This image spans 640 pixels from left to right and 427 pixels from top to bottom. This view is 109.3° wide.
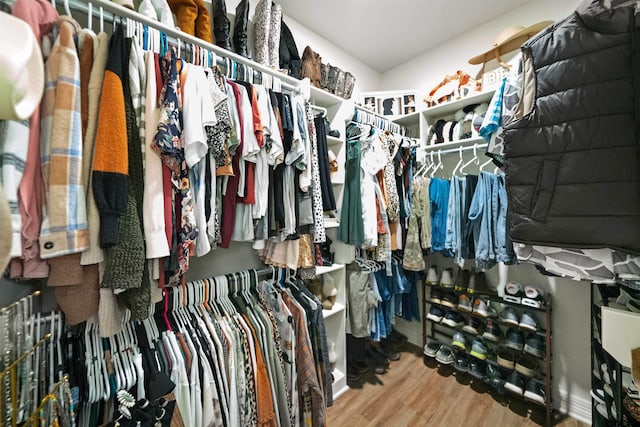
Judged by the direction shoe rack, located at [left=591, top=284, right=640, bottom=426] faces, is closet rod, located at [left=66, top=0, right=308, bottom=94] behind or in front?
in front

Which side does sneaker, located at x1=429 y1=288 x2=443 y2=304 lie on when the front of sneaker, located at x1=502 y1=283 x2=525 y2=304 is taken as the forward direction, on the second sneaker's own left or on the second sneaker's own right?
on the second sneaker's own right

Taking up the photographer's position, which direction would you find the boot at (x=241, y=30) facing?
facing the viewer and to the right of the viewer

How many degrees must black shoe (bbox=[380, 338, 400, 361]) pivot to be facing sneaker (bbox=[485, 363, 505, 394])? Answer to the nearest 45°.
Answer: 0° — it already faces it

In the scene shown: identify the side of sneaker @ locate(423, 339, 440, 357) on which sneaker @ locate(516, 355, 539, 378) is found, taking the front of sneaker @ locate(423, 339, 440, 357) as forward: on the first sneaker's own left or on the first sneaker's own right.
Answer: on the first sneaker's own left

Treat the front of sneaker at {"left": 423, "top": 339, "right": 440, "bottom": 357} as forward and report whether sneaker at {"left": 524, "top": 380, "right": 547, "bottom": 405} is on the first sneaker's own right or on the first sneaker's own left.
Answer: on the first sneaker's own left

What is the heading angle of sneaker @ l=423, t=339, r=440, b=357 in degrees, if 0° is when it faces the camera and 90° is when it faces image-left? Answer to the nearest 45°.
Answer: approximately 45°

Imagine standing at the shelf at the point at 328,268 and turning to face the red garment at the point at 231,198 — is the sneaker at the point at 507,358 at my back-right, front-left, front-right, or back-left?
back-left
